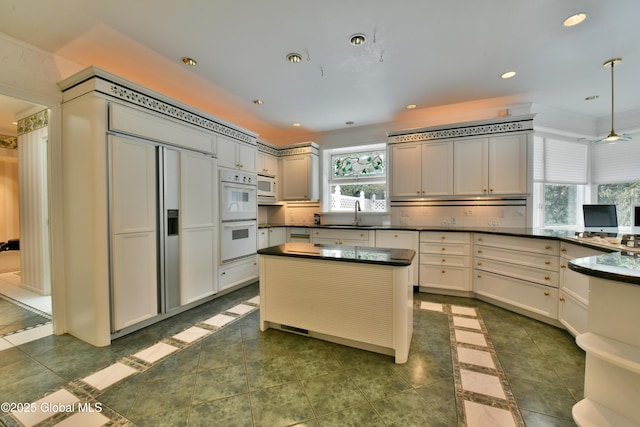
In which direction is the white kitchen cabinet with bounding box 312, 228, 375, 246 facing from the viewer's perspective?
toward the camera

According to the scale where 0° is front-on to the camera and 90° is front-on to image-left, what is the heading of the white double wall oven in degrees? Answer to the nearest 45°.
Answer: approximately 315°

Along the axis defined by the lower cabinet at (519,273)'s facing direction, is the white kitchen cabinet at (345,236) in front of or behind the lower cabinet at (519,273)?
in front

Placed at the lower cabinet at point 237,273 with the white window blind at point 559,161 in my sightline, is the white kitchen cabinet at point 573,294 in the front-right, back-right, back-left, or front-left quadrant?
front-right

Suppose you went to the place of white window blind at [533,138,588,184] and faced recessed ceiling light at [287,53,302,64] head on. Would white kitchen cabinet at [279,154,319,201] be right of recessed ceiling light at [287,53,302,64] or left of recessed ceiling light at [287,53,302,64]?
right

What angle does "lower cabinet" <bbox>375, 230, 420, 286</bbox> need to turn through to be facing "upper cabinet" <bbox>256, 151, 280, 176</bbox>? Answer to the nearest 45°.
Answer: approximately 90° to its right

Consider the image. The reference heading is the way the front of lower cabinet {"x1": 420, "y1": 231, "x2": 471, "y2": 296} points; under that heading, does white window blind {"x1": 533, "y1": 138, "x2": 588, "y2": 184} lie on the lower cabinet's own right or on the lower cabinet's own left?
on the lower cabinet's own left

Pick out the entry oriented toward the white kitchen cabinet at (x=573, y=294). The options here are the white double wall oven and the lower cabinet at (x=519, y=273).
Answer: the white double wall oven

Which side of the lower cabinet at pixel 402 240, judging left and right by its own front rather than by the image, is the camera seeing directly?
front

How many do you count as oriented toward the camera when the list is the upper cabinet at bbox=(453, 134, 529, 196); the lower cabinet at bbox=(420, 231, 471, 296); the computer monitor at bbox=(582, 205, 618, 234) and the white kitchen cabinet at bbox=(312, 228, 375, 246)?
4

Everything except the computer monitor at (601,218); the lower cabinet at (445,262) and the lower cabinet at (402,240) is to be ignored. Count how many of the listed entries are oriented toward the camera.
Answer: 3

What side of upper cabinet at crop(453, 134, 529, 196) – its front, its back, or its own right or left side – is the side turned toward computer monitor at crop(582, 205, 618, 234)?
left

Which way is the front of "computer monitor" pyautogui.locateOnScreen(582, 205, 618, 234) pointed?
toward the camera

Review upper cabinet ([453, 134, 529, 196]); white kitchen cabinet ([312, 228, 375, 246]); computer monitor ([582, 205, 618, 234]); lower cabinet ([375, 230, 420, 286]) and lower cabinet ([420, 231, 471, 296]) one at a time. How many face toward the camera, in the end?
5

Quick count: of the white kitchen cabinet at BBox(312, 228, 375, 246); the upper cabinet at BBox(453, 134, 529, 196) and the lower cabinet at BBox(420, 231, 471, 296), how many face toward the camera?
3

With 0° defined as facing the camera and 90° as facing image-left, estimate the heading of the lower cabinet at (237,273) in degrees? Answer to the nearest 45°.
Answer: approximately 315°

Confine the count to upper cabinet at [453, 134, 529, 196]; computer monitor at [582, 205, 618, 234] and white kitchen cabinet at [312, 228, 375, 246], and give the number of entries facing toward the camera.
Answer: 3

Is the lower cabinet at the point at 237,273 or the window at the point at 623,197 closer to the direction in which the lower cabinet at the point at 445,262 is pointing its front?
the lower cabinet

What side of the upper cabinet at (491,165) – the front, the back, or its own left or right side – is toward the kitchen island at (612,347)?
front

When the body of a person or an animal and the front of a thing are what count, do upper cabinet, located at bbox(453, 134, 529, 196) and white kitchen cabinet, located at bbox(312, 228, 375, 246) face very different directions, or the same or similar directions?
same or similar directions

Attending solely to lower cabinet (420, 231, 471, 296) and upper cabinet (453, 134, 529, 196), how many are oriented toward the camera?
2

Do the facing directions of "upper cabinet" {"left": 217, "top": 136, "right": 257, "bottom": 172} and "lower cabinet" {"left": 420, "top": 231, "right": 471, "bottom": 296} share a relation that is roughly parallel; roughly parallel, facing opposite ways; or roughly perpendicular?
roughly perpendicular

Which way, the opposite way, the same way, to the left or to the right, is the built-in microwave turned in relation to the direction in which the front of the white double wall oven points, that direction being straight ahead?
the same way
